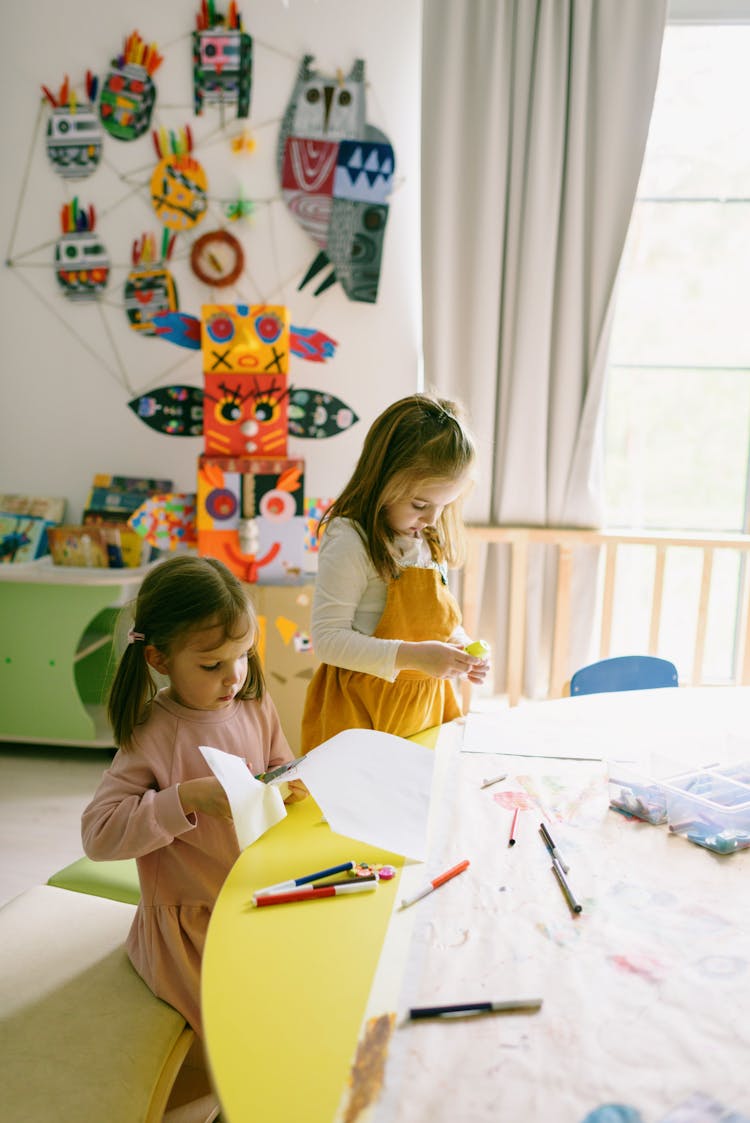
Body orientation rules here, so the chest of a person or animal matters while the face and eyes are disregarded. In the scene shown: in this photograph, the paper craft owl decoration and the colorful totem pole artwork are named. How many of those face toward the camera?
2

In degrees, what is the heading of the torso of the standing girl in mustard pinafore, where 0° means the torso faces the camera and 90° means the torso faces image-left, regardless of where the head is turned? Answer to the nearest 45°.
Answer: approximately 315°

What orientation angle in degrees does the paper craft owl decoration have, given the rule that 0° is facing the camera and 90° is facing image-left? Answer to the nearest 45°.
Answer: approximately 0°

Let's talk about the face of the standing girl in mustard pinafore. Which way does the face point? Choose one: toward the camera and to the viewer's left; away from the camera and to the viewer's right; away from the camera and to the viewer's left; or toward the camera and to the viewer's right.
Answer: toward the camera and to the viewer's right

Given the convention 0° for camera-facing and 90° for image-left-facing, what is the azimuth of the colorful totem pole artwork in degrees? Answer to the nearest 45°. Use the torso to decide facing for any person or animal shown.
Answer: approximately 0°
